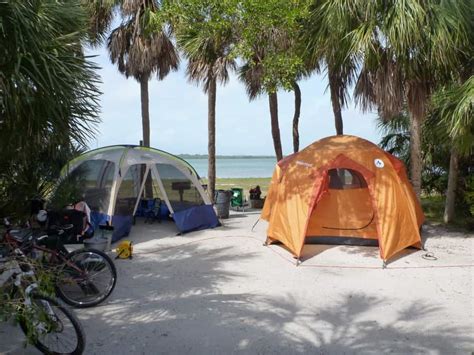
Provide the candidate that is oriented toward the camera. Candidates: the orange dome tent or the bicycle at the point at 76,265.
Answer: the orange dome tent

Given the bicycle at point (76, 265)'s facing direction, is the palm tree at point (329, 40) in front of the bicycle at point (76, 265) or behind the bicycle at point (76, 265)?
behind

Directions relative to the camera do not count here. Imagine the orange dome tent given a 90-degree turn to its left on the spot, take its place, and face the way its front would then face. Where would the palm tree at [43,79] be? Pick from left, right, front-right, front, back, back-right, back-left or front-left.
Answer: back-right

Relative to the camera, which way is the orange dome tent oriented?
toward the camera

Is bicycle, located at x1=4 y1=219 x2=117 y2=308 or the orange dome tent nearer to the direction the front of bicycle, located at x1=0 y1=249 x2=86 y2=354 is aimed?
the orange dome tent

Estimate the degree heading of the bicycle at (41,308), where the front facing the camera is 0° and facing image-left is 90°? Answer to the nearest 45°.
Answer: approximately 315°

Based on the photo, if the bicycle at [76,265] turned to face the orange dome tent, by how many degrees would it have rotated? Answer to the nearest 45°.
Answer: approximately 180°

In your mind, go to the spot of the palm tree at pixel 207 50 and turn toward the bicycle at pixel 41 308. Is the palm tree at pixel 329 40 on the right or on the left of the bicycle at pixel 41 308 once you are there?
left

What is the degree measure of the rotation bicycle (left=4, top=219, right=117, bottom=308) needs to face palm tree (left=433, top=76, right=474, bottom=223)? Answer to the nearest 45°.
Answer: approximately 180°

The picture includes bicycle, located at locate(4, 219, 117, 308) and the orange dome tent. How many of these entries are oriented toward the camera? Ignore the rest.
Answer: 1
